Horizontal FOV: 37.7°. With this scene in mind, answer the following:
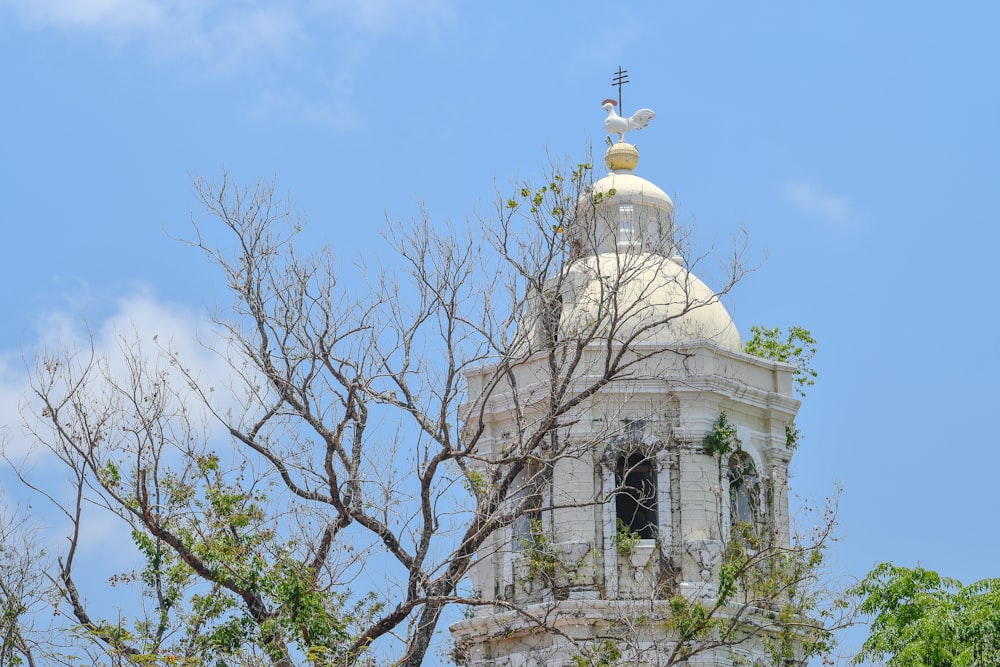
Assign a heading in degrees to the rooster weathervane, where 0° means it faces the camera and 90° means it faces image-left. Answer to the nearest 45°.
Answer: approximately 90°
